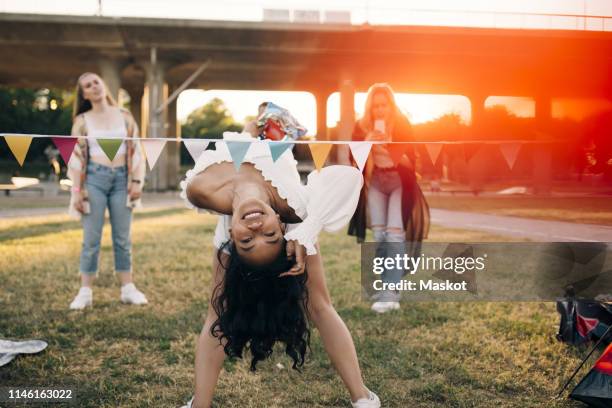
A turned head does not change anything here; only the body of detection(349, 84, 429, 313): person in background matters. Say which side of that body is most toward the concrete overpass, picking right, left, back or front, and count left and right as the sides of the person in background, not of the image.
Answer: back

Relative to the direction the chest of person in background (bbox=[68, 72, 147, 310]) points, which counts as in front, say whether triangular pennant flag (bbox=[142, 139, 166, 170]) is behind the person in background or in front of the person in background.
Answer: in front

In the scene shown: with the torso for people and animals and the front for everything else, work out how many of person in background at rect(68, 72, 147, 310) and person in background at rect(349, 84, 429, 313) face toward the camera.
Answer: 2

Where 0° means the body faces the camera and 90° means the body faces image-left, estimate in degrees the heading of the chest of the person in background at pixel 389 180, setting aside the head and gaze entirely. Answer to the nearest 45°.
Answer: approximately 0°

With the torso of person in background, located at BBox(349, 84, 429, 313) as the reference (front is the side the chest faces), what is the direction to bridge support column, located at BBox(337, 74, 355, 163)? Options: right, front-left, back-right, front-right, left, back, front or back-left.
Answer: back

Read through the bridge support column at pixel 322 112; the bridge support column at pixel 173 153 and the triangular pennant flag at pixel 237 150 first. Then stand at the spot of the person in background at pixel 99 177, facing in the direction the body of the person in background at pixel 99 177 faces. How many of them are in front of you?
1

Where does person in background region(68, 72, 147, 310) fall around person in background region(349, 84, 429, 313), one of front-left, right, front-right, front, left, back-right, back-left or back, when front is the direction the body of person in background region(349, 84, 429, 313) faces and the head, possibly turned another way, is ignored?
right

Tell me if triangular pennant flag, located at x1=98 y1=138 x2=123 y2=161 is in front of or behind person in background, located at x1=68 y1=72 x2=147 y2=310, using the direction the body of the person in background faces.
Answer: in front

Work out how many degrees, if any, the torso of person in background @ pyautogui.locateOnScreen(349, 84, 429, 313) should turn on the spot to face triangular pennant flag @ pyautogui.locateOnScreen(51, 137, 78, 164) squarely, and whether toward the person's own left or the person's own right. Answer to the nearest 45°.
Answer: approximately 45° to the person's own right

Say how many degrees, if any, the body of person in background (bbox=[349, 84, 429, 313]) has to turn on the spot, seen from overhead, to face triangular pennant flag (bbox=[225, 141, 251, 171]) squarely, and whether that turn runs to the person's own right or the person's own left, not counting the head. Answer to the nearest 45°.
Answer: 0° — they already face it

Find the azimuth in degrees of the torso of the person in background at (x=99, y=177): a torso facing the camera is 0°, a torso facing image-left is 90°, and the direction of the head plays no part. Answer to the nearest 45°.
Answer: approximately 0°

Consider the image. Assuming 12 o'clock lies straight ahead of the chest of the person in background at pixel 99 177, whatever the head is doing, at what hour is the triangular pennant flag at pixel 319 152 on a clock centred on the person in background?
The triangular pennant flag is roughly at 11 o'clock from the person in background.
